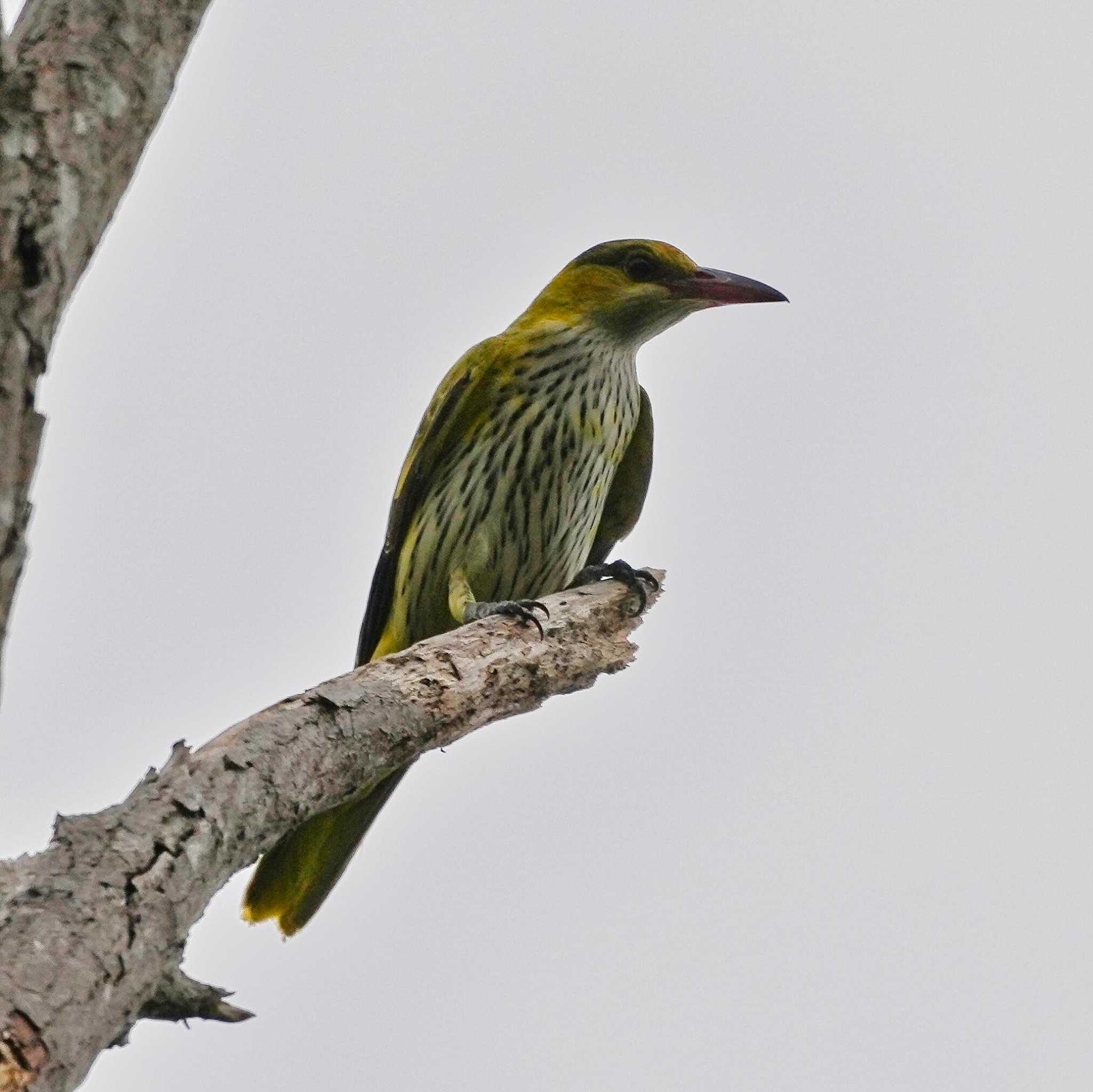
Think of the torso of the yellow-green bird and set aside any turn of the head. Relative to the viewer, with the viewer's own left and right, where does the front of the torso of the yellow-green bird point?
facing the viewer and to the right of the viewer

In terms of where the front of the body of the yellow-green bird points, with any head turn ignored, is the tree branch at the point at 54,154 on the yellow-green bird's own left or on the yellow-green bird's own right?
on the yellow-green bird's own right
